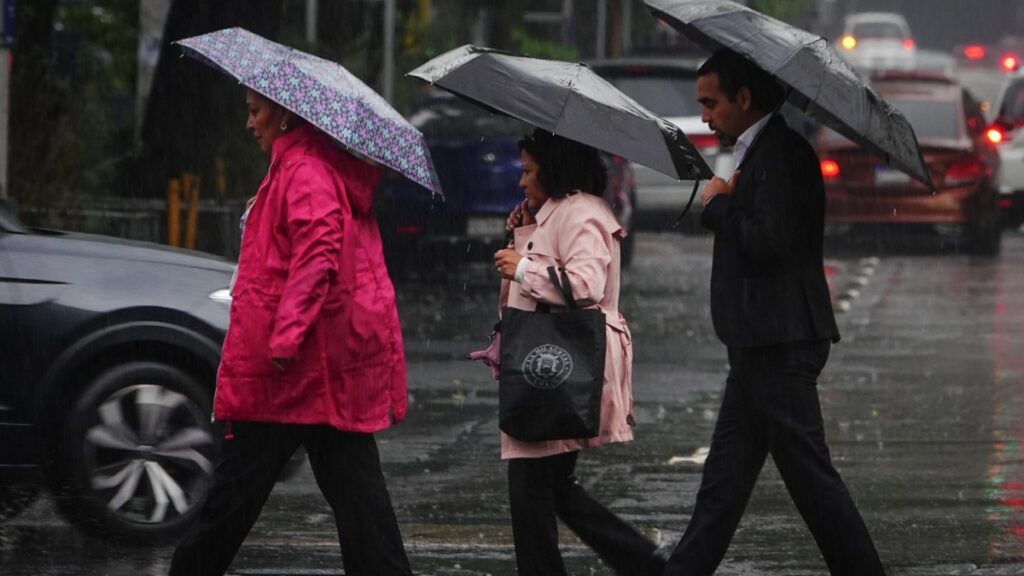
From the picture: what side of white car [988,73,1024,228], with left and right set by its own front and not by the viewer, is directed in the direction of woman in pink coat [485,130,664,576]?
back

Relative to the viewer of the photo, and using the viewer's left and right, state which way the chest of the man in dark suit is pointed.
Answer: facing to the left of the viewer

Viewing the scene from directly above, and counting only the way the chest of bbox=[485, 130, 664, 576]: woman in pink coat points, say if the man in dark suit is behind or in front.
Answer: behind

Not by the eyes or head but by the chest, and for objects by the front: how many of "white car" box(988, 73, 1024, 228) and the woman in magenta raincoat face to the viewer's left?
1

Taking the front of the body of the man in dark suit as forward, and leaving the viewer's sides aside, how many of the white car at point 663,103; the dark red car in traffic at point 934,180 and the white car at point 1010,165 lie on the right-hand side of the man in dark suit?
3

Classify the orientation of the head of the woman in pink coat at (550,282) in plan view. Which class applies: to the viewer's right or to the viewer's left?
to the viewer's left

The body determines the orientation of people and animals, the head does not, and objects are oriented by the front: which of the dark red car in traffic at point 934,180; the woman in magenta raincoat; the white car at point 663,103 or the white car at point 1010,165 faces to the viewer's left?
the woman in magenta raincoat

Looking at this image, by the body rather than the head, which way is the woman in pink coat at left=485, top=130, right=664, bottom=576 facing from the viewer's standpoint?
to the viewer's left

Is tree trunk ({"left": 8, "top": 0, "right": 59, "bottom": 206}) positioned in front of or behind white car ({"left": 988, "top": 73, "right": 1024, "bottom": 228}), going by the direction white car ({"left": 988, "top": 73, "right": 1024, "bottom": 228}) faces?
behind

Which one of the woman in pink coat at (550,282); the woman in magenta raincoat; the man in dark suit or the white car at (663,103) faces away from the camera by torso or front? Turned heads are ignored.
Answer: the white car

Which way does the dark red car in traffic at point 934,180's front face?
away from the camera

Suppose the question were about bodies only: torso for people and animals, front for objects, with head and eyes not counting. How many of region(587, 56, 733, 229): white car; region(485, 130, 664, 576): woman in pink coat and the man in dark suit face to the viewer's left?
2

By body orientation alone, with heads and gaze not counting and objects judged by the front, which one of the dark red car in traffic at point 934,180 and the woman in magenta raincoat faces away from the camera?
the dark red car in traffic

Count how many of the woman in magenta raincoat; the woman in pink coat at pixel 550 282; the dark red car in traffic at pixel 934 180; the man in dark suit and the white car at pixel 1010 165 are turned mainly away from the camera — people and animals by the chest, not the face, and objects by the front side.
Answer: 2

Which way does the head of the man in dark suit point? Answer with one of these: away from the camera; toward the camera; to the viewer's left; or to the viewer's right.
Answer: to the viewer's left

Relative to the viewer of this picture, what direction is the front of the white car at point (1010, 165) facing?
facing away from the viewer

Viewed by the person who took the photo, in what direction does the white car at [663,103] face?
facing away from the viewer
